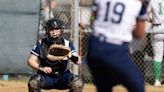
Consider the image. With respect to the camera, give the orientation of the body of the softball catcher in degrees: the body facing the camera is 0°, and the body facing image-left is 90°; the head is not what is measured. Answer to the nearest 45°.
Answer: approximately 0°
